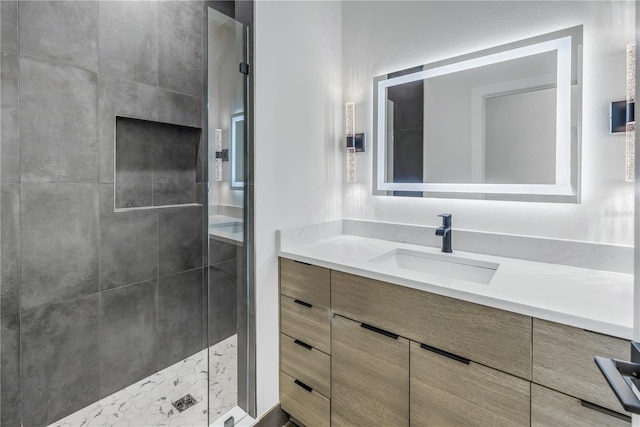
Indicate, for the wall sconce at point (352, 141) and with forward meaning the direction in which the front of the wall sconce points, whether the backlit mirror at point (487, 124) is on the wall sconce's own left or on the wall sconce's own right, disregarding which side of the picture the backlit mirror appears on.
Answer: on the wall sconce's own left

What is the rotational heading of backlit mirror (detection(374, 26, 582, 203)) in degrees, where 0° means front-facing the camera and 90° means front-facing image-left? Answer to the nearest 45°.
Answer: approximately 45°

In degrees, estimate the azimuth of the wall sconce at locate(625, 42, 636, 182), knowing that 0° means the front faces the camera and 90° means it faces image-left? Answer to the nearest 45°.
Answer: approximately 0°

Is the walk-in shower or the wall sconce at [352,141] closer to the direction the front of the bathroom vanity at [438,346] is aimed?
the walk-in shower

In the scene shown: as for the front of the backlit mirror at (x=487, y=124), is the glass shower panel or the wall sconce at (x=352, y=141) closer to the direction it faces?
the glass shower panel
